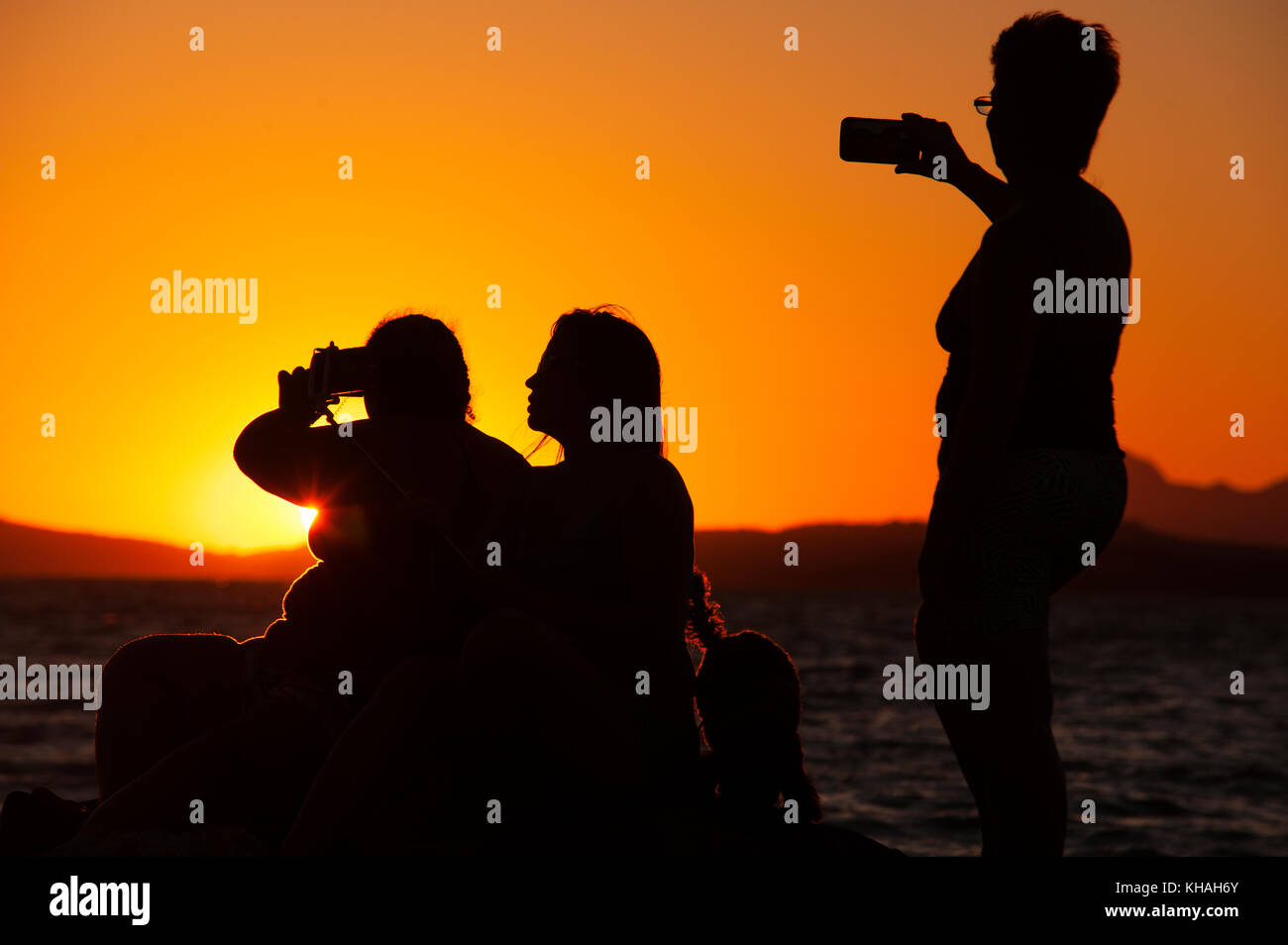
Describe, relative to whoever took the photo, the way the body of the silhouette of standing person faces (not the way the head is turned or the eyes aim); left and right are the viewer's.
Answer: facing away from the viewer and to the left of the viewer

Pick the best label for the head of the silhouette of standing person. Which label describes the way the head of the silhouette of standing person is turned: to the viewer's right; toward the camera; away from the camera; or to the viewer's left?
to the viewer's left

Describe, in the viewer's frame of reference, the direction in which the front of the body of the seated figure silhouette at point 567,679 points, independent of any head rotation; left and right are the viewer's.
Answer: facing to the left of the viewer

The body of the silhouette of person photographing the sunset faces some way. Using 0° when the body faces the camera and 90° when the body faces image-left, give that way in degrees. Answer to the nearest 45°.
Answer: approximately 90°

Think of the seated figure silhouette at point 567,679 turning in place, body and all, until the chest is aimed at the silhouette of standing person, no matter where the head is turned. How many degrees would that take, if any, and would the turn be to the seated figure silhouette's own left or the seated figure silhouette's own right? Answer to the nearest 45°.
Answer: approximately 135° to the seated figure silhouette's own left
